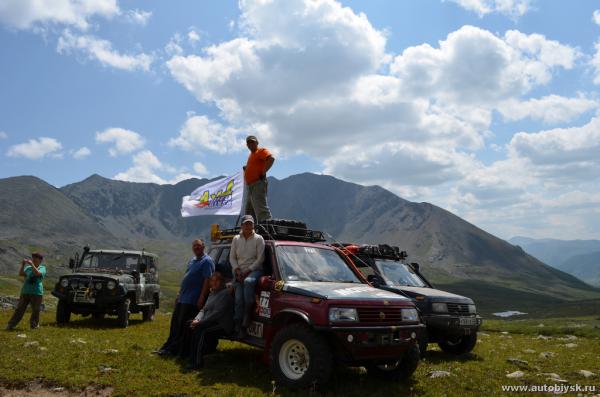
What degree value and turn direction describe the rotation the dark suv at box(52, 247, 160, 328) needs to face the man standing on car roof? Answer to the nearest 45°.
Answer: approximately 90° to its left

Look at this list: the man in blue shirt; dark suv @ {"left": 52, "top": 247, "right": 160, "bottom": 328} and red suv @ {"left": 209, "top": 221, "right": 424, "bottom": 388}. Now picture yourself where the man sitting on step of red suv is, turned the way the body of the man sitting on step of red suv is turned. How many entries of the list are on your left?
1

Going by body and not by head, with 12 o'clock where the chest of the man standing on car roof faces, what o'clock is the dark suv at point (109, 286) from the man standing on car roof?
The dark suv is roughly at 3 o'clock from the man standing on car roof.

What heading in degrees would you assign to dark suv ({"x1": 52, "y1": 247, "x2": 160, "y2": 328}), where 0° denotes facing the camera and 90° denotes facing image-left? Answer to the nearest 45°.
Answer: approximately 45°

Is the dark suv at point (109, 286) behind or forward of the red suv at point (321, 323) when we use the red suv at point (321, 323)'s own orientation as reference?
behind

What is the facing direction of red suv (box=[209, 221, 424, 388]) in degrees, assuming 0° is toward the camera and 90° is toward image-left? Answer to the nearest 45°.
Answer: approximately 315°

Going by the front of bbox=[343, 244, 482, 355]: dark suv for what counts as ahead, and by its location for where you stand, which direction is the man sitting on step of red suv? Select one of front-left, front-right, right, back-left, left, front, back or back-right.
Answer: right

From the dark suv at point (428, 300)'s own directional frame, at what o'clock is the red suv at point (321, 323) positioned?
The red suv is roughly at 2 o'clock from the dark suv.

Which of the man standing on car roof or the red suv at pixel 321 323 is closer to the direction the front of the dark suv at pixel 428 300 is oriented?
the red suv

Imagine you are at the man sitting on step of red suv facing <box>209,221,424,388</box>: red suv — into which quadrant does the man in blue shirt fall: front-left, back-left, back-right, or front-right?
back-left

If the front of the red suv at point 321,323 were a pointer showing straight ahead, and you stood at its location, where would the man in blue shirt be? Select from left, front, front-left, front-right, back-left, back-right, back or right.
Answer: back
